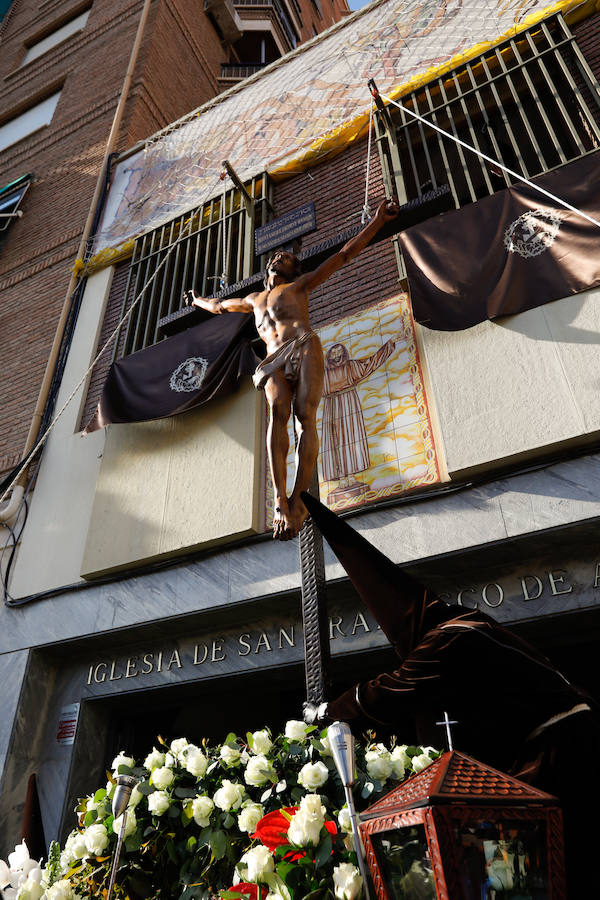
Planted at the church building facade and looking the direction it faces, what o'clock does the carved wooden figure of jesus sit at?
The carved wooden figure of jesus is roughly at 11 o'clock from the church building facade.

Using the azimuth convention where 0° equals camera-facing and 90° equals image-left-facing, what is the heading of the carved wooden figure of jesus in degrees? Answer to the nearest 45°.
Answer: approximately 45°

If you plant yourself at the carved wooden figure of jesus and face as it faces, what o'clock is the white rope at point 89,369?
The white rope is roughly at 3 o'clock from the carved wooden figure of jesus.

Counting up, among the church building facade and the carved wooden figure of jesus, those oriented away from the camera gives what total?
0

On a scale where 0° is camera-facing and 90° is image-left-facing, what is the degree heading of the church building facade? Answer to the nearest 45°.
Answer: approximately 45°
